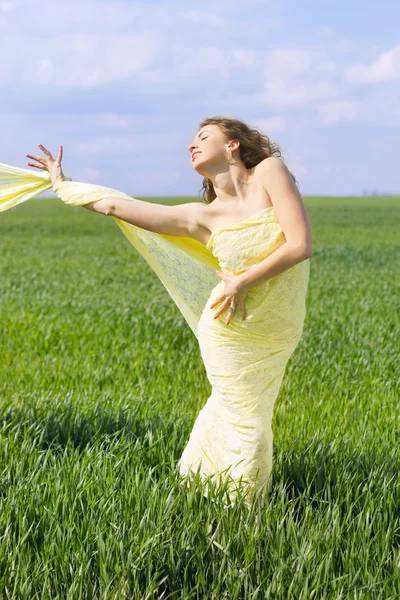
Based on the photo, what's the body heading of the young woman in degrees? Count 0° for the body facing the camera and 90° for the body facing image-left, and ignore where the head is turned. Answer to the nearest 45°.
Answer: approximately 45°

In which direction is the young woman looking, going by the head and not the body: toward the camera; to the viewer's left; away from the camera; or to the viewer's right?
to the viewer's left
